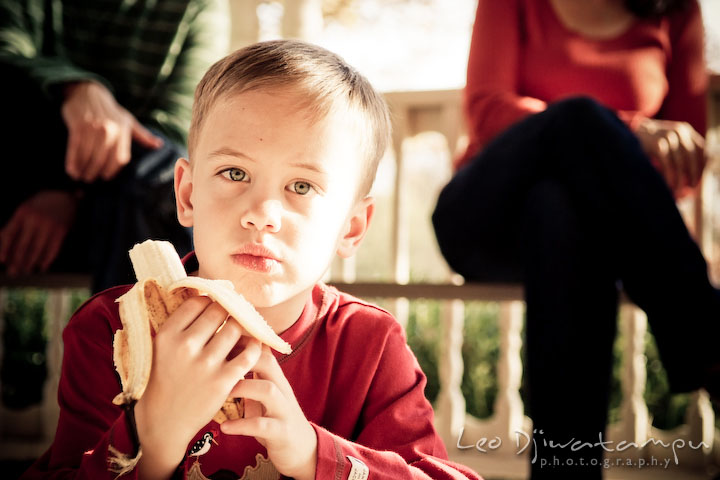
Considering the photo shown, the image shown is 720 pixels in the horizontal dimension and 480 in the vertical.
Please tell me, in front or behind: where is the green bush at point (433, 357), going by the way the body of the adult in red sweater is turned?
behind

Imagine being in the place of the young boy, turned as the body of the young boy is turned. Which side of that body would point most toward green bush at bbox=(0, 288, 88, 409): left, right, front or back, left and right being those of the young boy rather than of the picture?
back

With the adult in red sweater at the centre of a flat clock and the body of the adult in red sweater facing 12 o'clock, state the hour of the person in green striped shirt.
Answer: The person in green striped shirt is roughly at 3 o'clock from the adult in red sweater.

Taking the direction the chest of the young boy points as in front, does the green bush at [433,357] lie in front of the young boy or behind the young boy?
behind

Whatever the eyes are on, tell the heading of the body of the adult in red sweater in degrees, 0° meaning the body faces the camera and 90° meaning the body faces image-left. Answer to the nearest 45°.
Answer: approximately 0°

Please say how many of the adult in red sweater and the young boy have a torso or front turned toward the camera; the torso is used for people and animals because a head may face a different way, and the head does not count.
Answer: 2

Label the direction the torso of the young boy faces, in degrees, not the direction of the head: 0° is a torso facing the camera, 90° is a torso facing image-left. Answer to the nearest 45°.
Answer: approximately 0°

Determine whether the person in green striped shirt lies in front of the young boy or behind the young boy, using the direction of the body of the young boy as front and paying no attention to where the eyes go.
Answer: behind
